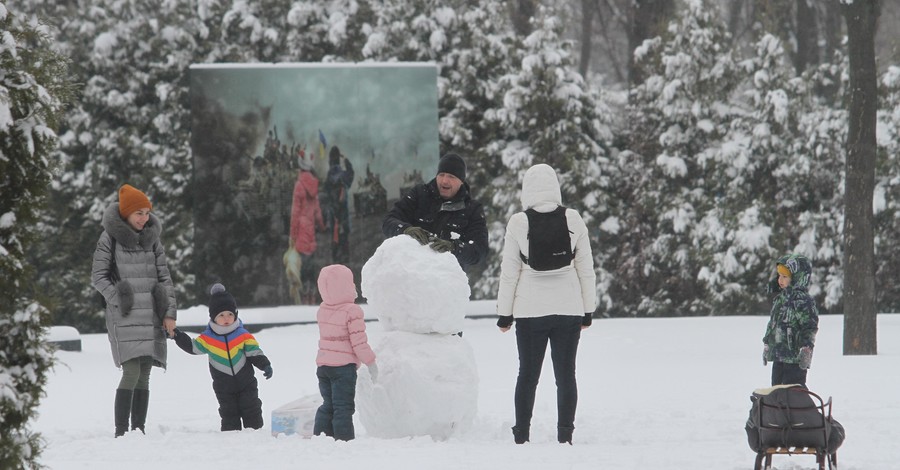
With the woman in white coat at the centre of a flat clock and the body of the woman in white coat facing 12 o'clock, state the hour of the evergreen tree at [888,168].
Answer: The evergreen tree is roughly at 1 o'clock from the woman in white coat.

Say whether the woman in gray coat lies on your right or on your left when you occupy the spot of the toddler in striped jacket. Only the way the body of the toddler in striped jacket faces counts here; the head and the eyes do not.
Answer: on your right

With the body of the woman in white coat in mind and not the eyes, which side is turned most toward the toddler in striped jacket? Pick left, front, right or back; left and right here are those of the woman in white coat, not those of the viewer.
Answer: left

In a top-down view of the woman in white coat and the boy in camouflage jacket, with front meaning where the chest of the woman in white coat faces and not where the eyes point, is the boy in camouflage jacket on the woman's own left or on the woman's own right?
on the woman's own right

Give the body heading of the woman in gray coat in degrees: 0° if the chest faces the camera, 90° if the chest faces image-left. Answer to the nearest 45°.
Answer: approximately 315°

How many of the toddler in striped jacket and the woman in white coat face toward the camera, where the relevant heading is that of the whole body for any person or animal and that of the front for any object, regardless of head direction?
1

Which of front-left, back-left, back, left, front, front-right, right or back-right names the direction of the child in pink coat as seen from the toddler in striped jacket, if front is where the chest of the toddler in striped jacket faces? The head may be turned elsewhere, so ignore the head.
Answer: front-left

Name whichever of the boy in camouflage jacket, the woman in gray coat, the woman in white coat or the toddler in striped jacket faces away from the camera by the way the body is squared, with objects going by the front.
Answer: the woman in white coat

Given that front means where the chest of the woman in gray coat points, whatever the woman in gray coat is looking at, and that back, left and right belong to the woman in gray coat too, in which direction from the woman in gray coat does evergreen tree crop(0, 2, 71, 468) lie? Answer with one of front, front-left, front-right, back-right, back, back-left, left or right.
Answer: front-right

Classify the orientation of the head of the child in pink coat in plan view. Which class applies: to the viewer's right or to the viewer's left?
to the viewer's right

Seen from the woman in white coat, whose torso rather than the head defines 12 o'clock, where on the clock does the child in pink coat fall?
The child in pink coat is roughly at 9 o'clock from the woman in white coat.

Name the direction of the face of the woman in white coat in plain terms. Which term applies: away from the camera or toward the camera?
away from the camera
